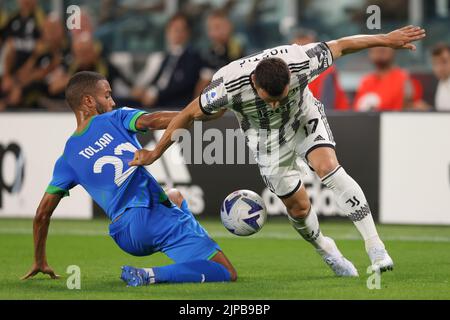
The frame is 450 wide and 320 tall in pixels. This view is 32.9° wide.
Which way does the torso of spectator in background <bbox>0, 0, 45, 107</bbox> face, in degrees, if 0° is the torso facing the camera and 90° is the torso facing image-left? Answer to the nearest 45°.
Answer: approximately 0°

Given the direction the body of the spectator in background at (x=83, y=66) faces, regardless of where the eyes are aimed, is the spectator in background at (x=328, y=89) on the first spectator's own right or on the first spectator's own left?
on the first spectator's own left

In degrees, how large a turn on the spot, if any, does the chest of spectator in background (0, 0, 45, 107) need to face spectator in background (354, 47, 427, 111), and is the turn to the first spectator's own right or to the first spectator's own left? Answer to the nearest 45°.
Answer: approximately 45° to the first spectator's own left

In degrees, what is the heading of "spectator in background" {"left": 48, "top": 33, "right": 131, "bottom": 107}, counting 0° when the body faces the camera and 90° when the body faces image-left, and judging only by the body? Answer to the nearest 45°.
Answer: approximately 0°

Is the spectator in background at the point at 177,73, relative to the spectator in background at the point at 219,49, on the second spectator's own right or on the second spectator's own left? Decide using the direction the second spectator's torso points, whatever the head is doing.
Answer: on the second spectator's own right

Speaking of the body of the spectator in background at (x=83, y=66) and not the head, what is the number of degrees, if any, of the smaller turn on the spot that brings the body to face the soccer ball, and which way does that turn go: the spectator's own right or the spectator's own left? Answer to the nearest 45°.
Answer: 0° — they already face it

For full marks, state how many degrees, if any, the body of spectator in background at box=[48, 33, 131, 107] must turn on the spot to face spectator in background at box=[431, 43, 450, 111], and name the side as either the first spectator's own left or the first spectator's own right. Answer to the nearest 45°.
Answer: approximately 45° to the first spectator's own left

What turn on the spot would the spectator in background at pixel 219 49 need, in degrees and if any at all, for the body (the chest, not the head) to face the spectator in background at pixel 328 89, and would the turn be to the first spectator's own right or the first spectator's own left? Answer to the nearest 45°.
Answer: approximately 45° to the first spectator's own left
